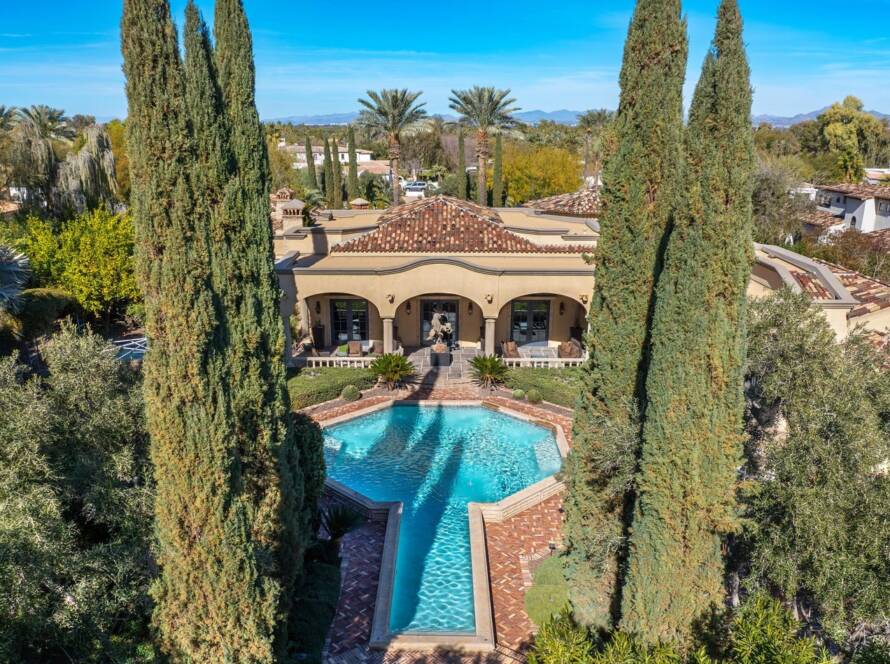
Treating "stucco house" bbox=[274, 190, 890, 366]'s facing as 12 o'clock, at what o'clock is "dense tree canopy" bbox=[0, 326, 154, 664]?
The dense tree canopy is roughly at 12 o'clock from the stucco house.

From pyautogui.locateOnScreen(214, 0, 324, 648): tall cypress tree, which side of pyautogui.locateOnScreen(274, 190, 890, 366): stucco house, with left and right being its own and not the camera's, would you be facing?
front

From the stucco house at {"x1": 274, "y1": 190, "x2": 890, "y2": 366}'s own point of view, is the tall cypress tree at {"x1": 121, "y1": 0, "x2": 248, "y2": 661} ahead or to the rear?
ahead

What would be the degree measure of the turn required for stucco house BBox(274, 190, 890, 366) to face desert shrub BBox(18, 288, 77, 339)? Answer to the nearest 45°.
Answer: approximately 45° to its right

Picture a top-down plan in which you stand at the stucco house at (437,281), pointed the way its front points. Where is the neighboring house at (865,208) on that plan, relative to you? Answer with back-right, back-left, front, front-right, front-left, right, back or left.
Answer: back-left

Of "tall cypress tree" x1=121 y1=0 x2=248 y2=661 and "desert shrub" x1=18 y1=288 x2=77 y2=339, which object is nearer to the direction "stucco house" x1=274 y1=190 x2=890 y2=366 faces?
the tall cypress tree

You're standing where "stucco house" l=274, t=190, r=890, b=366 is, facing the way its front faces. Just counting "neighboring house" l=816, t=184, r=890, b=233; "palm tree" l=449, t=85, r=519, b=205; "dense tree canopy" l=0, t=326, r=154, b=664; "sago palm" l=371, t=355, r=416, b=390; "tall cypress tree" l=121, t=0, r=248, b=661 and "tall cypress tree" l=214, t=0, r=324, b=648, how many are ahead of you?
4

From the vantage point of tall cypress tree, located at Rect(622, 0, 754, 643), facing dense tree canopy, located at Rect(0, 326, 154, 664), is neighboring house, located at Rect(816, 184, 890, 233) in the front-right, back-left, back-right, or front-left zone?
back-right

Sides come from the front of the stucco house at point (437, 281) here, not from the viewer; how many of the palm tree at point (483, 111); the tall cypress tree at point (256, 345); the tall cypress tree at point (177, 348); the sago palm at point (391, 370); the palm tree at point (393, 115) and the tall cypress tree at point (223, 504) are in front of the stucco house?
4

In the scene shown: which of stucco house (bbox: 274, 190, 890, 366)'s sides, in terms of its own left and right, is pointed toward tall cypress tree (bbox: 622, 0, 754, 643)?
front

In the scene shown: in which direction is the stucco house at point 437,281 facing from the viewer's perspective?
toward the camera

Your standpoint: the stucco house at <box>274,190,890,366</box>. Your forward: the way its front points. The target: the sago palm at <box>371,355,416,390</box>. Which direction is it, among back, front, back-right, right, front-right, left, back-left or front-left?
front

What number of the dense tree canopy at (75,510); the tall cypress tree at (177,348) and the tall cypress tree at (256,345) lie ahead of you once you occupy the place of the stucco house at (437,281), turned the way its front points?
3

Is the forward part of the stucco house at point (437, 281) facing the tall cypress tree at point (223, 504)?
yes

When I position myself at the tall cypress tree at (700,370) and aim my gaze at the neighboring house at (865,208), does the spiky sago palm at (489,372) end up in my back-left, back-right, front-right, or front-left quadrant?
front-left

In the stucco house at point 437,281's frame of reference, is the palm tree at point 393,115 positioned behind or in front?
behind

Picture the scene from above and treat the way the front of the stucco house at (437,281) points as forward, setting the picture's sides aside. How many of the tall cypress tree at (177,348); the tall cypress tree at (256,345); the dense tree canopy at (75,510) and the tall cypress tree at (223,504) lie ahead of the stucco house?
4

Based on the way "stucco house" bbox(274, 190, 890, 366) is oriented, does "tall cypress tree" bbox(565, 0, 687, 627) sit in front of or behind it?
in front

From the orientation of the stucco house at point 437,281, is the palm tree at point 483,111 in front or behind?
behind
